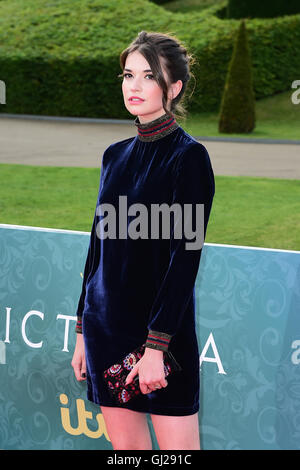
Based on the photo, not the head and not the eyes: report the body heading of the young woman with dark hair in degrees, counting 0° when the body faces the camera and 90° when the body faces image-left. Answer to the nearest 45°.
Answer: approximately 45°

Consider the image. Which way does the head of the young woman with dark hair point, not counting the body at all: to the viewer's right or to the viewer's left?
to the viewer's left
